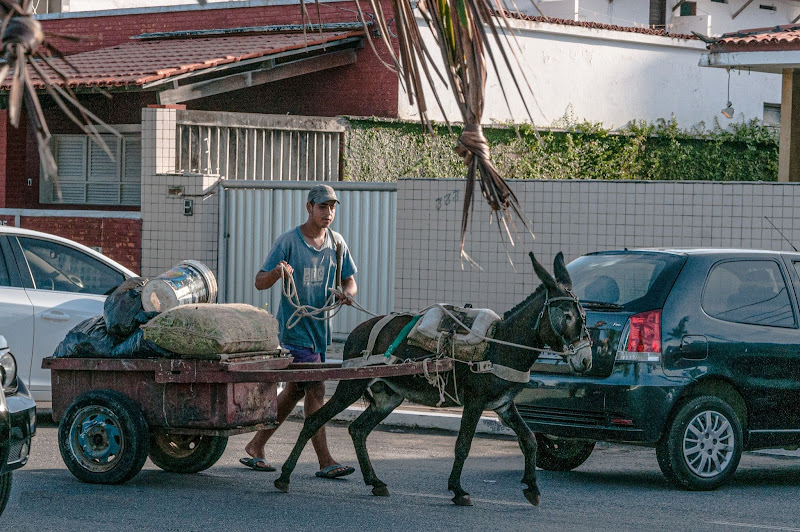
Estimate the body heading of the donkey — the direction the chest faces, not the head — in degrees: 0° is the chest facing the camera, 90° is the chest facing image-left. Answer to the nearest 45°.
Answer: approximately 270°

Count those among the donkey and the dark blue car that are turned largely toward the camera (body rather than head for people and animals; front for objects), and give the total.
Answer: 0

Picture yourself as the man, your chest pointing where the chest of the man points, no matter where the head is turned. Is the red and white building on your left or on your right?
on your left

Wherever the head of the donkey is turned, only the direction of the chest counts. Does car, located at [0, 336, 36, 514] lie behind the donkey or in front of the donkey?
behind

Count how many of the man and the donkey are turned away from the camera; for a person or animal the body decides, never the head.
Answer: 0

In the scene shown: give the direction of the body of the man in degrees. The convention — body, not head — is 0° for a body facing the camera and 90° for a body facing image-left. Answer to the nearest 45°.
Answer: approximately 315°

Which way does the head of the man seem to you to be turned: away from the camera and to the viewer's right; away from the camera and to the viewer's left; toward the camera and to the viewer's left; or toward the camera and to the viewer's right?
toward the camera and to the viewer's right

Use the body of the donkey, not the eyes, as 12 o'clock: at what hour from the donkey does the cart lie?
The cart is roughly at 6 o'clock from the donkey.

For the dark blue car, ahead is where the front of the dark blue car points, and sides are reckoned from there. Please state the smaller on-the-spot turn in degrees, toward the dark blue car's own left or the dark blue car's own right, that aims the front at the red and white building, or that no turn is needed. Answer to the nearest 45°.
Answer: approximately 45° to the dark blue car's own left

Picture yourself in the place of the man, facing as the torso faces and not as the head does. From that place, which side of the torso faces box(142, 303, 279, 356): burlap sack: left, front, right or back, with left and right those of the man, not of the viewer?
right

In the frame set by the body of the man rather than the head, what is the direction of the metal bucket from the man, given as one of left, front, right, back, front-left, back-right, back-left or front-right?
back-right

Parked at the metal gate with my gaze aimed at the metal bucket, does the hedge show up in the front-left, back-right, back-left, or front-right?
back-left
